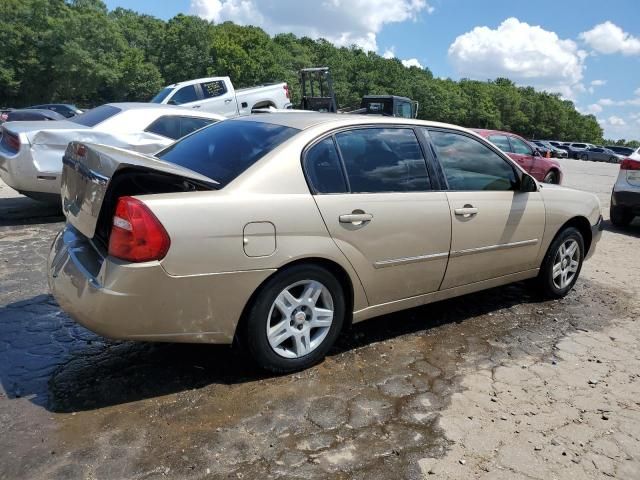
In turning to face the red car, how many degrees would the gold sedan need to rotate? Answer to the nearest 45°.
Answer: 0° — it already faces it

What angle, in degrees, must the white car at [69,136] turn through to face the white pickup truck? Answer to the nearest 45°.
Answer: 0° — it already faces it

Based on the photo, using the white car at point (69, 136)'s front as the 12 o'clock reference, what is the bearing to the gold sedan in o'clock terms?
The gold sedan is roughly at 4 o'clock from the white car.

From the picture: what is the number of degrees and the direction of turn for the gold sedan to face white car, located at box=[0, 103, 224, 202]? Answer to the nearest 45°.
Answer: approximately 90° to its left

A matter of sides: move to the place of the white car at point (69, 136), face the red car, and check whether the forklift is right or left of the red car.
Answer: left

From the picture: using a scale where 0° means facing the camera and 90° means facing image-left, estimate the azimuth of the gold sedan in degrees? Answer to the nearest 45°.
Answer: approximately 225°

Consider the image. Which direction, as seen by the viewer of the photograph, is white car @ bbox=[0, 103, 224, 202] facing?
facing away from the viewer and to the right of the viewer

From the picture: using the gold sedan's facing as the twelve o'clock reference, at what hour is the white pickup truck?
The white pickup truck is roughly at 10 o'clock from the gold sedan.

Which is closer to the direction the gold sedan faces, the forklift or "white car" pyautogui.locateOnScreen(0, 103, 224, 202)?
the forklift
